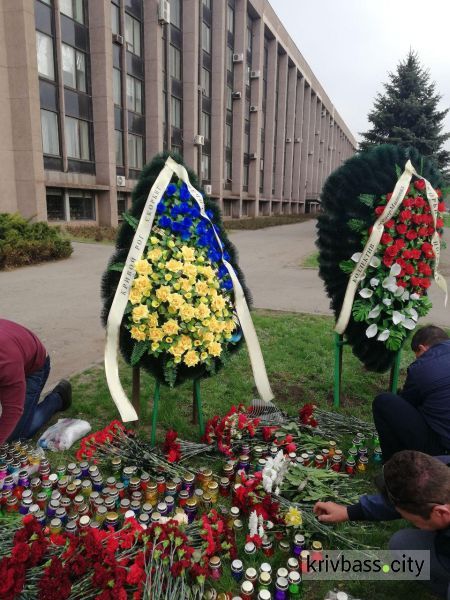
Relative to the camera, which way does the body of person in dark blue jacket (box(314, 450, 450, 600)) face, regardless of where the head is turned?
to the viewer's left

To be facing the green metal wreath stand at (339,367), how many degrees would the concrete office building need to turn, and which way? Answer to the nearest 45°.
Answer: approximately 45° to its right

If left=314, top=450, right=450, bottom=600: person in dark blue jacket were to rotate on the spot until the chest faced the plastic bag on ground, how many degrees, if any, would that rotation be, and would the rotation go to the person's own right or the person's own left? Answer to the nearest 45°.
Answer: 0° — they already face it

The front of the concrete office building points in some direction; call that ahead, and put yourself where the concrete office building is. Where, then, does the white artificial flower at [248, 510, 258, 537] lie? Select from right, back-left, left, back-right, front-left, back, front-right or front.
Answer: front-right

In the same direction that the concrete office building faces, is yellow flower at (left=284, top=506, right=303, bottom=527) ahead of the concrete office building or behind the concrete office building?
ahead

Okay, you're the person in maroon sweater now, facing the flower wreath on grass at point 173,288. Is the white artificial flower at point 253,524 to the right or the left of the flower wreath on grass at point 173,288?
right

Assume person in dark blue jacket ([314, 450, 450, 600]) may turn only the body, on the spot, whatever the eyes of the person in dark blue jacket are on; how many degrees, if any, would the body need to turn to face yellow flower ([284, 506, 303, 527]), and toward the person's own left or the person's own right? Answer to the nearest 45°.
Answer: approximately 45° to the person's own right

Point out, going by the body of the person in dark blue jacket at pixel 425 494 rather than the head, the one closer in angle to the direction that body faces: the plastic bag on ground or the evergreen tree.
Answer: the plastic bag on ground

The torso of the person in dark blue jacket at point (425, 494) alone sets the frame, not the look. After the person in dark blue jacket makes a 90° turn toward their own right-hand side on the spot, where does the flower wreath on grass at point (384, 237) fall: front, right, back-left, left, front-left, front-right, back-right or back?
front

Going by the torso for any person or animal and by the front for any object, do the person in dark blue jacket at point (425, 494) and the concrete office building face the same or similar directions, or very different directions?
very different directions

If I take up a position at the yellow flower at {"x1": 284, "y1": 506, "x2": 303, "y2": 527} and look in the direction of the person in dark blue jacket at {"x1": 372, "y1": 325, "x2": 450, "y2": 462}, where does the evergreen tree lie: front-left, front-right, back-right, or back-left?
front-left

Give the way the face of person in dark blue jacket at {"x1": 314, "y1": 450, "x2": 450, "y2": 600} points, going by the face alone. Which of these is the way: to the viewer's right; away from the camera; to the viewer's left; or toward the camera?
to the viewer's left

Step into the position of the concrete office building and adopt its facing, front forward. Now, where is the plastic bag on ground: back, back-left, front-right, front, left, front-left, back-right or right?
front-right

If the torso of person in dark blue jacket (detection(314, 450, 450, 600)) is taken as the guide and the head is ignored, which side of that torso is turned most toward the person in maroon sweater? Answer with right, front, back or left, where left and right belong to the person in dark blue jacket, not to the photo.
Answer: front
